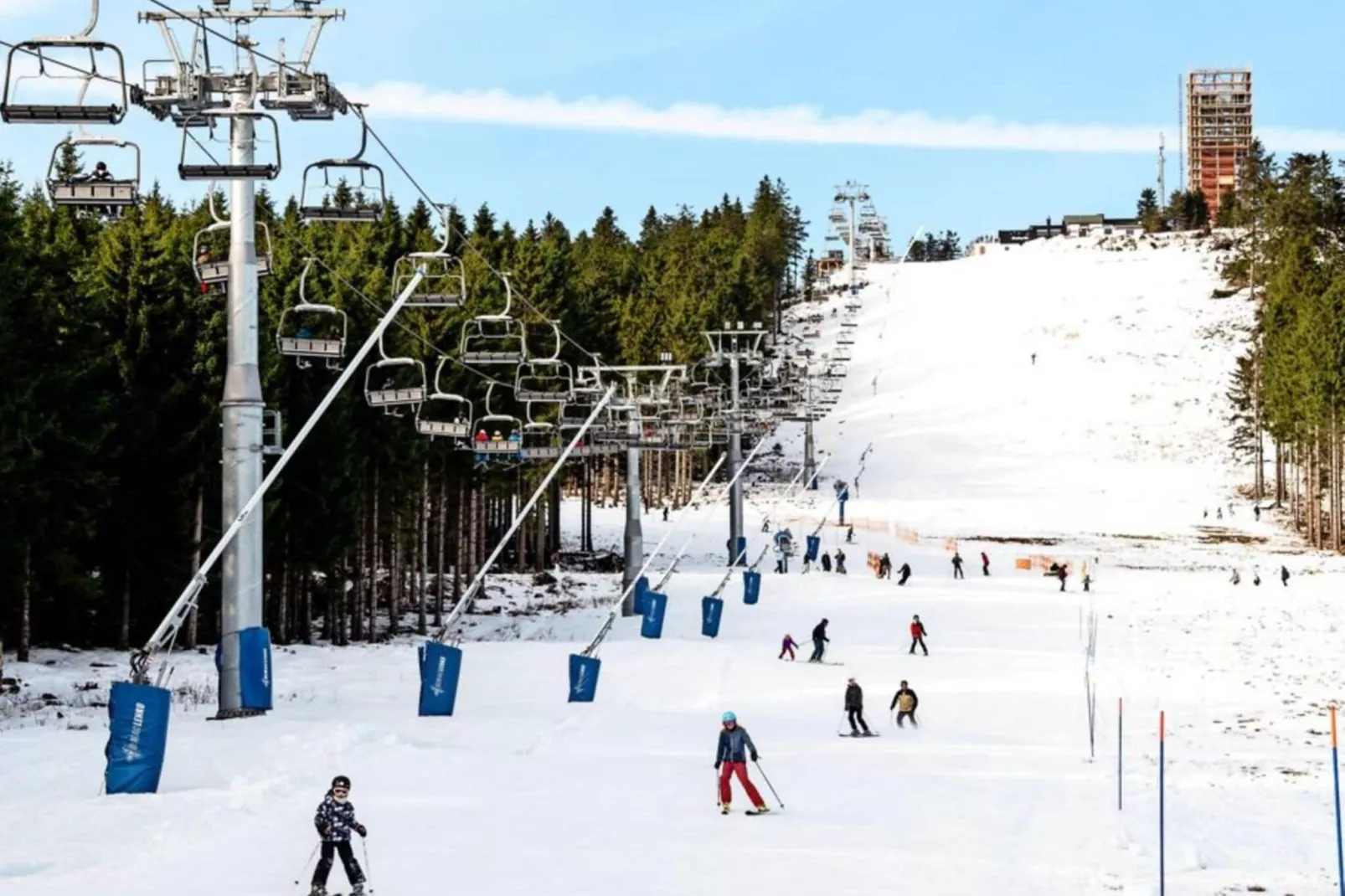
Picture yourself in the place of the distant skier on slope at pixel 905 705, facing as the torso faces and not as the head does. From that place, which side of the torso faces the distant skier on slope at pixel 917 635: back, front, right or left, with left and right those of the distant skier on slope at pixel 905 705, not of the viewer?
back

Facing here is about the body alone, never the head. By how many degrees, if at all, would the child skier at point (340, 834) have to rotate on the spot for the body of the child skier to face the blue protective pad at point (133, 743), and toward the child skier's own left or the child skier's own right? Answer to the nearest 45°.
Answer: approximately 135° to the child skier's own right

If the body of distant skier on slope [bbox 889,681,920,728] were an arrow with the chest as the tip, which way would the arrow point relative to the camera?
toward the camera

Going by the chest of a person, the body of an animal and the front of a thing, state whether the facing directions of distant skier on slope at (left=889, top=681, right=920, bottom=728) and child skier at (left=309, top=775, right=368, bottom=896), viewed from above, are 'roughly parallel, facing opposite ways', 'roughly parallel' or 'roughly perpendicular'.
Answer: roughly parallel

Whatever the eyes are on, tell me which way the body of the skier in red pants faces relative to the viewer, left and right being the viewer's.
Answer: facing the viewer

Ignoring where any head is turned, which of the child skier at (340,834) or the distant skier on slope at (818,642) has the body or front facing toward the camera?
the child skier

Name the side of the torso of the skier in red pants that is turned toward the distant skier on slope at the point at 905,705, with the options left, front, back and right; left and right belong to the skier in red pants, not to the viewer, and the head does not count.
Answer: back

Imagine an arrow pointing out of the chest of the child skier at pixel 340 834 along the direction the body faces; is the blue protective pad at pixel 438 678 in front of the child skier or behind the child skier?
behind

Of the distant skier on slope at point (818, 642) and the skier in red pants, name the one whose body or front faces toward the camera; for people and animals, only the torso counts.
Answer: the skier in red pants
